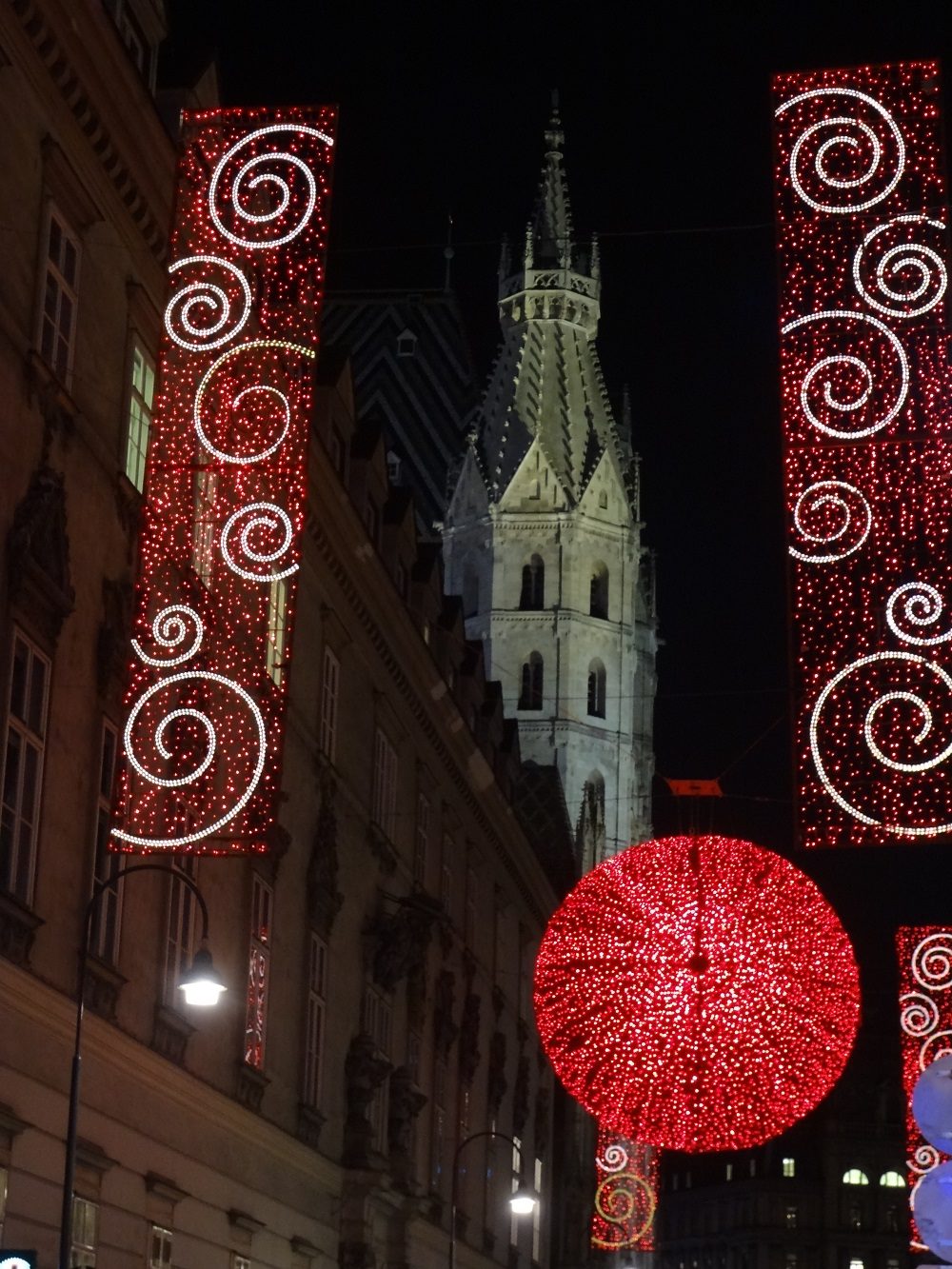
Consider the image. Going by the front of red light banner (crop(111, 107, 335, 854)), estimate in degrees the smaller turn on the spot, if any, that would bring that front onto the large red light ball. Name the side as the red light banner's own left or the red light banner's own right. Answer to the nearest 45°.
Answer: approximately 135° to the red light banner's own left

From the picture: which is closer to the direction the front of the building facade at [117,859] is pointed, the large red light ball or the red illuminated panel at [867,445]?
the red illuminated panel

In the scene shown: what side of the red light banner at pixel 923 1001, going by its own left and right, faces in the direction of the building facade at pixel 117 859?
front

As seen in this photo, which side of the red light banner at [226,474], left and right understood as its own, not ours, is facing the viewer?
front

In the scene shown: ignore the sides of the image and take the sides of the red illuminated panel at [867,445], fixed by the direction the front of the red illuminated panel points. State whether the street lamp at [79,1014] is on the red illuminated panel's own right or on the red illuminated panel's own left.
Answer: on the red illuminated panel's own right

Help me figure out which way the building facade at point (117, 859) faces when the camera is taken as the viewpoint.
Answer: facing the viewer and to the right of the viewer

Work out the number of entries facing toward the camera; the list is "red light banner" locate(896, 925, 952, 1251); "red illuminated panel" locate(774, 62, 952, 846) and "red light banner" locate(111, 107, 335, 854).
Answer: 3

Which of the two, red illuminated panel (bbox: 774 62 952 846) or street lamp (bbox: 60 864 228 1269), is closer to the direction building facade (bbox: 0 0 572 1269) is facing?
the red illuminated panel

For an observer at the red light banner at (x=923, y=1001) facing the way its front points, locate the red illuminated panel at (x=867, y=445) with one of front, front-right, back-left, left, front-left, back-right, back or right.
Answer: front

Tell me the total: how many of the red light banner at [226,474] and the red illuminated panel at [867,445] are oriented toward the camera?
2

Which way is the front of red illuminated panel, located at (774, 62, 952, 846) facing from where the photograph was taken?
facing the viewer

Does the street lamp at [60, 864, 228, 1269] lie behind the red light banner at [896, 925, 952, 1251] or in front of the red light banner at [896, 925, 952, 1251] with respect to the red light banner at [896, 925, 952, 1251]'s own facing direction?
in front
